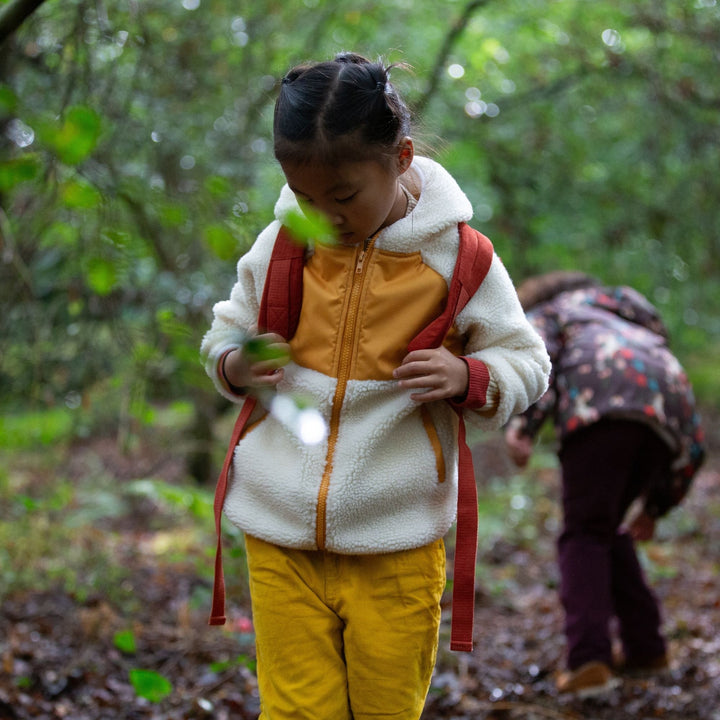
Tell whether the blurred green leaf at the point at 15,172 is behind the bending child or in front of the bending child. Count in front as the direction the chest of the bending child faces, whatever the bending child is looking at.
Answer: in front

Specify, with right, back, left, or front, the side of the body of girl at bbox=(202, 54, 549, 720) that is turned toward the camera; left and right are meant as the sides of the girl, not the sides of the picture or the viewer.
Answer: front

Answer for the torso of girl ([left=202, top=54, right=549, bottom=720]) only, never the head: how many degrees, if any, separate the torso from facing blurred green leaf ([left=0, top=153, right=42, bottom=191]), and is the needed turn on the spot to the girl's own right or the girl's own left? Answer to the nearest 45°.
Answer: approximately 45° to the girl's own right

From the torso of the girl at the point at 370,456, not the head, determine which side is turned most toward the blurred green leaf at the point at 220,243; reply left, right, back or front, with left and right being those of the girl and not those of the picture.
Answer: front

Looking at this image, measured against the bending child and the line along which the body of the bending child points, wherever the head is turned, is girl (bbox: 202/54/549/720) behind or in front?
behind

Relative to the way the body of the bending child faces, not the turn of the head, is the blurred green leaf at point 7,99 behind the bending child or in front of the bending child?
in front

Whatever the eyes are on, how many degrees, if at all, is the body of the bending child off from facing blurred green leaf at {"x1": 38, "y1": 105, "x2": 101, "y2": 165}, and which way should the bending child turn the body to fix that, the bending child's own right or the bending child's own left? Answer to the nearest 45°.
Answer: approximately 45° to the bending child's own left
